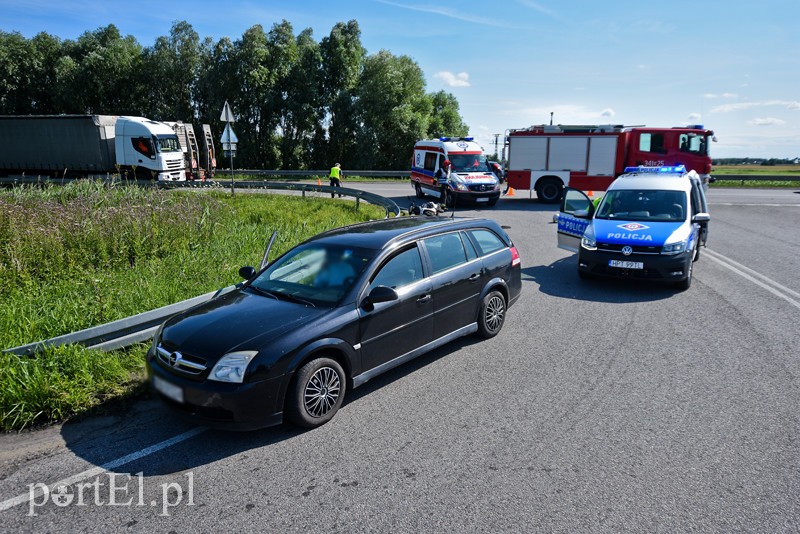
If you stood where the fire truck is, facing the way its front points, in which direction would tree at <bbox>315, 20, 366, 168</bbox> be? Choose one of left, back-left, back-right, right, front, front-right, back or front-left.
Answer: back-left

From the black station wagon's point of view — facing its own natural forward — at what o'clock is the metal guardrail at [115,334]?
The metal guardrail is roughly at 2 o'clock from the black station wagon.

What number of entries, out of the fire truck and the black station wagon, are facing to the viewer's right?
1

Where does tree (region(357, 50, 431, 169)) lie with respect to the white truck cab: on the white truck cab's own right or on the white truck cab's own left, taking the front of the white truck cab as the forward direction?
on the white truck cab's own left

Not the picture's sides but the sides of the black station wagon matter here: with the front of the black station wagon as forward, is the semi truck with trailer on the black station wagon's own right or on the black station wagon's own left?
on the black station wagon's own right

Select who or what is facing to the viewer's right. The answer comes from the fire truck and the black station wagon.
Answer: the fire truck

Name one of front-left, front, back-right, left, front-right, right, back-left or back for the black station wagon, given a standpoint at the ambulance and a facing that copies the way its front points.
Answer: front-right

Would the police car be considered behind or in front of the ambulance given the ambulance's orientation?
in front

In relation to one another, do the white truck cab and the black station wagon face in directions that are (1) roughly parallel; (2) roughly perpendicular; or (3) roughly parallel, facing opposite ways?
roughly perpendicular

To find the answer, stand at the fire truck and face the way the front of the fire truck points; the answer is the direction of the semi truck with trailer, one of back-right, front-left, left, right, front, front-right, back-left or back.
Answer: back

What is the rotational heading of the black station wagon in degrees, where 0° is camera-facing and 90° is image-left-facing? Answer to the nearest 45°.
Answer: approximately 45°

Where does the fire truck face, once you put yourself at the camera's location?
facing to the right of the viewer

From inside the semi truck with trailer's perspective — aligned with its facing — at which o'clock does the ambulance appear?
The ambulance is roughly at 12 o'clock from the semi truck with trailer.

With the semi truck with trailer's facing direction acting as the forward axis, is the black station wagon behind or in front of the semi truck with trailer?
in front

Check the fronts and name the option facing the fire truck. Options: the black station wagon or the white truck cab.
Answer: the white truck cab
